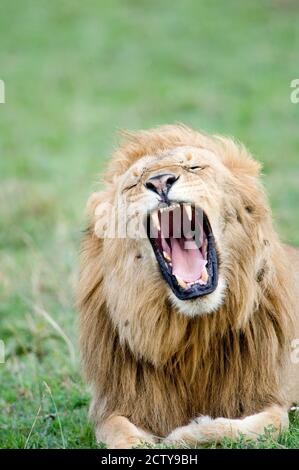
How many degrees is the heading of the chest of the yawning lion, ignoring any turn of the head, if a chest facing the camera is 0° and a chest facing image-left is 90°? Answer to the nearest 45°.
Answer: approximately 0°
